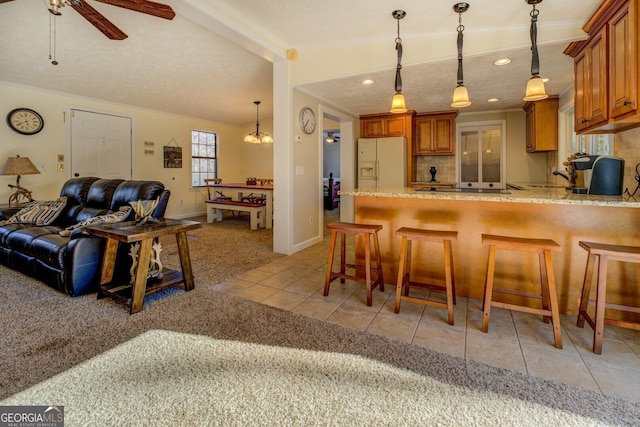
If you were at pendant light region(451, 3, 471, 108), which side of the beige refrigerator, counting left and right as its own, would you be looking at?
front

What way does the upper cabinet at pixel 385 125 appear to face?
toward the camera

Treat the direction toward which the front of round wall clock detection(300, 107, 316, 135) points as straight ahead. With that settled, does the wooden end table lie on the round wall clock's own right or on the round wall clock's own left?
on the round wall clock's own right

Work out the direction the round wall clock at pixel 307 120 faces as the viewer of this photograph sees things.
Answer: facing the viewer and to the right of the viewer

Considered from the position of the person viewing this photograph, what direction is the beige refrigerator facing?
facing the viewer

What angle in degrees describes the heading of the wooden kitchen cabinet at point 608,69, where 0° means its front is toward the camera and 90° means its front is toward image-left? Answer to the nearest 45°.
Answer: approximately 45°
